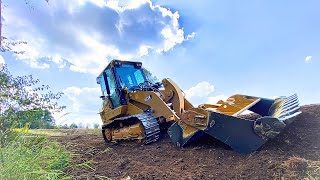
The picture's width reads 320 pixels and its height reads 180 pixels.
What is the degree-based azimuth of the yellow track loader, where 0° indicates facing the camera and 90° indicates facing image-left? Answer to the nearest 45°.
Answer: approximately 315°
